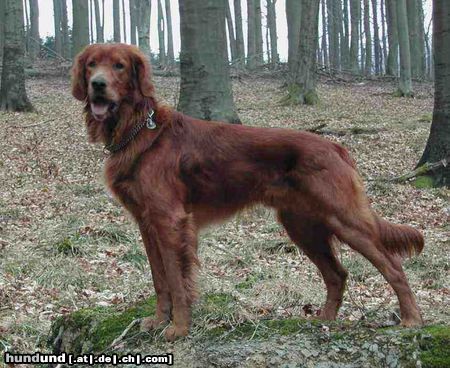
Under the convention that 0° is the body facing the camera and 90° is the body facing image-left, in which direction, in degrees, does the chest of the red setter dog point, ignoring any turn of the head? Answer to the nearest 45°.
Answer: approximately 90°
